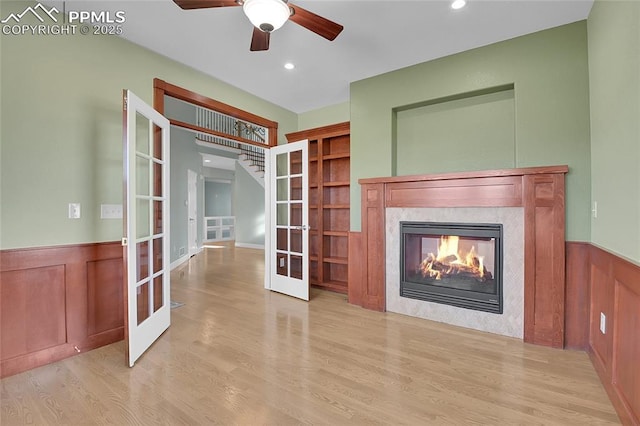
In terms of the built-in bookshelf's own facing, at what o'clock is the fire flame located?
The fire flame is roughly at 9 o'clock from the built-in bookshelf.

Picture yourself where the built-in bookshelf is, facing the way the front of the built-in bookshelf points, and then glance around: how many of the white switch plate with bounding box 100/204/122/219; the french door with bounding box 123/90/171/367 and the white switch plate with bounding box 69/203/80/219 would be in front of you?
3

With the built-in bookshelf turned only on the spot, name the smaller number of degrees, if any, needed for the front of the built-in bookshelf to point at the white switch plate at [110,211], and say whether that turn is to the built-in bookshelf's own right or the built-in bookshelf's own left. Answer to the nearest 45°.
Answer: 0° — it already faces it

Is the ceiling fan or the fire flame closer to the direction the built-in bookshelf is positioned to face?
the ceiling fan

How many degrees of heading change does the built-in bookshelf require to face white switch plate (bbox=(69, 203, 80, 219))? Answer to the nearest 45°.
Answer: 0° — it already faces it

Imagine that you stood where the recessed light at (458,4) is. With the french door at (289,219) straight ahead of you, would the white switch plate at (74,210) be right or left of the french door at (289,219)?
left

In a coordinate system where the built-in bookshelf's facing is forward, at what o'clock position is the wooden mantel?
The wooden mantel is roughly at 9 o'clock from the built-in bookshelf.

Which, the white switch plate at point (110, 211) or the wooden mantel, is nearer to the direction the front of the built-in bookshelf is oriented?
the white switch plate

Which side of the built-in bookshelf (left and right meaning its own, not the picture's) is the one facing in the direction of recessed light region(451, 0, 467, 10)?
left

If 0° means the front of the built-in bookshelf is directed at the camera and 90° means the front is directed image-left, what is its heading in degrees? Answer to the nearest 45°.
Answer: approximately 45°

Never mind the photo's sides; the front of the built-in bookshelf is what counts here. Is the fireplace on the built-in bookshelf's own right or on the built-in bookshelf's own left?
on the built-in bookshelf's own left

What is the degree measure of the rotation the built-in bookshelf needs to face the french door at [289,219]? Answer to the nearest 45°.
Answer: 0° — it already faces it
